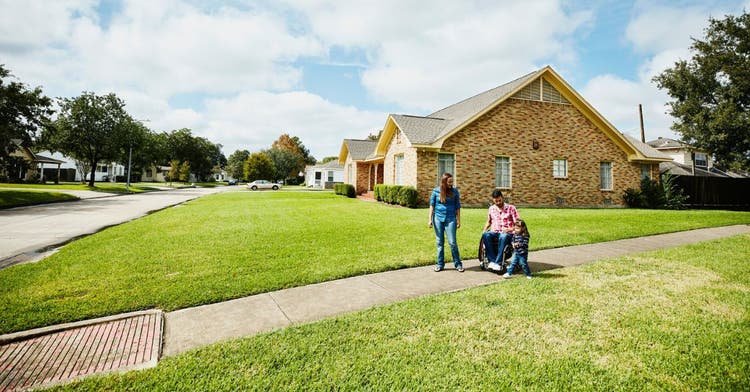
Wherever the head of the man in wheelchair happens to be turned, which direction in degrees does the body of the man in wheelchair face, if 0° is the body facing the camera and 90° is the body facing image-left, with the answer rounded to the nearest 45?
approximately 45°

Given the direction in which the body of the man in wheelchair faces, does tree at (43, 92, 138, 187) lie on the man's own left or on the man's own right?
on the man's own right

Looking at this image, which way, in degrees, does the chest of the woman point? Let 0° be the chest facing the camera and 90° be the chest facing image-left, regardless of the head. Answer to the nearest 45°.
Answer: approximately 0°
